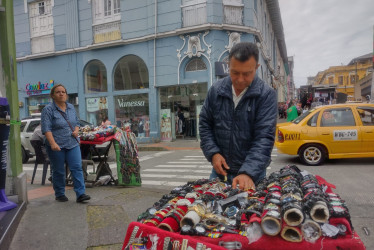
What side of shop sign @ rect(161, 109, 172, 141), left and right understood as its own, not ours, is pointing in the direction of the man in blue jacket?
front

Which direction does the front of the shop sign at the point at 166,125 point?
toward the camera

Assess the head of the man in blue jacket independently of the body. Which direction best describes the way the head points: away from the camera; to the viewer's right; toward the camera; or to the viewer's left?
toward the camera

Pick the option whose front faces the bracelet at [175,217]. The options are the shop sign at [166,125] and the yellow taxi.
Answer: the shop sign

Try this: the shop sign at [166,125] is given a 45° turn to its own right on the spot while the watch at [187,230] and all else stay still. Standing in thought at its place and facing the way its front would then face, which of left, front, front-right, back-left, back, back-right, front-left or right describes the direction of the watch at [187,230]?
front-left

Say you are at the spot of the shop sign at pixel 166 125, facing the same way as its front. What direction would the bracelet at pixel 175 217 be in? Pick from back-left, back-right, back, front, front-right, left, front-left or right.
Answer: front

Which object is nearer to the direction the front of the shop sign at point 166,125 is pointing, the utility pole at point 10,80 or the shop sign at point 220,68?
the utility pole

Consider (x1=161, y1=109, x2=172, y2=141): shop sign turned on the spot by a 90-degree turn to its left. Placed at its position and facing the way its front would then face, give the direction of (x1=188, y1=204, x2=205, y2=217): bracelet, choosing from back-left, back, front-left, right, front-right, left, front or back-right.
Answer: right
